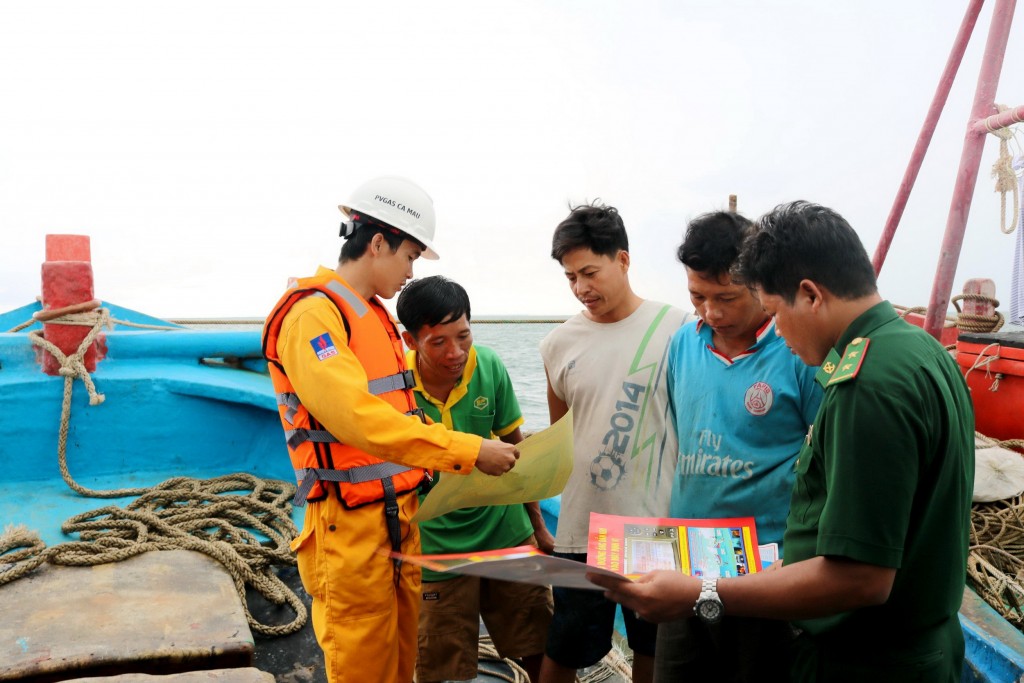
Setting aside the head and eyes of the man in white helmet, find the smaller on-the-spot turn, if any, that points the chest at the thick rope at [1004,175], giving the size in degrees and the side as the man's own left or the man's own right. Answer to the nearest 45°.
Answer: approximately 45° to the man's own left

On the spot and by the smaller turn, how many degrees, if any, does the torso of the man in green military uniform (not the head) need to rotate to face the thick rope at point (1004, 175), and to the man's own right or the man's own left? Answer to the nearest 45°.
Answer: approximately 90° to the man's own right

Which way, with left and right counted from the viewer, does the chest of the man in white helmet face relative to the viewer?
facing to the right of the viewer

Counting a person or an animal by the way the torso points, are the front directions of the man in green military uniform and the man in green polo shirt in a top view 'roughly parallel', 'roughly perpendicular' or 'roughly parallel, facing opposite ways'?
roughly perpendicular

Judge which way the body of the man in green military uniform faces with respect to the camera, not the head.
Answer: to the viewer's left

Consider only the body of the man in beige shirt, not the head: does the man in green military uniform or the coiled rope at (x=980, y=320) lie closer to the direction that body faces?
the man in green military uniform

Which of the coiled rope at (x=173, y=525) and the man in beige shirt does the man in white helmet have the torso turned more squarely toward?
the man in beige shirt
